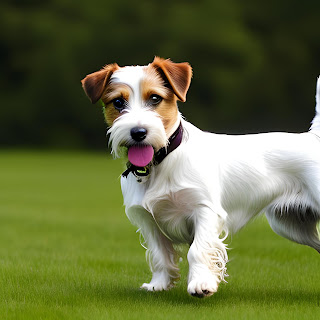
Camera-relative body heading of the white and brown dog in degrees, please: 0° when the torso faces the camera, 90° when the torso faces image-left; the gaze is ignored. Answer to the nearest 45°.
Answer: approximately 45°
